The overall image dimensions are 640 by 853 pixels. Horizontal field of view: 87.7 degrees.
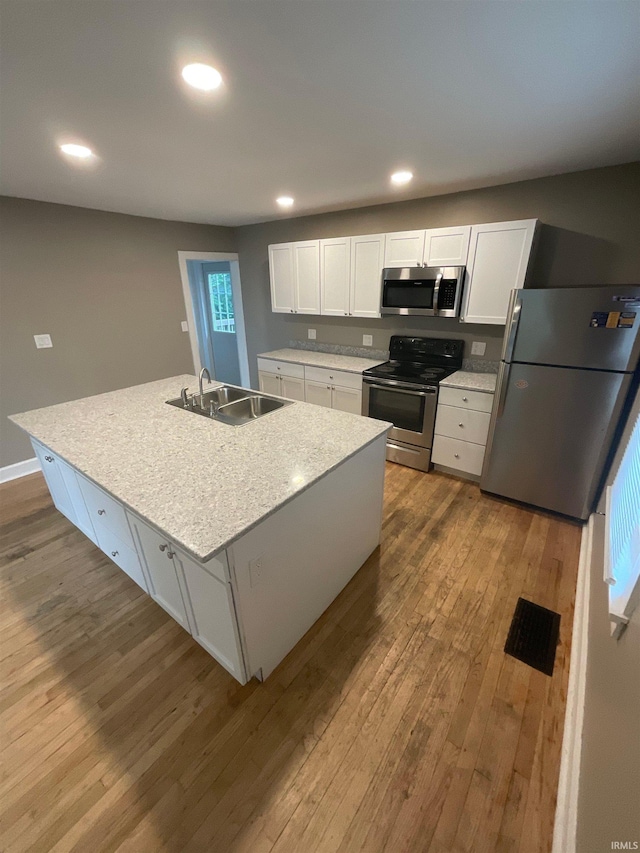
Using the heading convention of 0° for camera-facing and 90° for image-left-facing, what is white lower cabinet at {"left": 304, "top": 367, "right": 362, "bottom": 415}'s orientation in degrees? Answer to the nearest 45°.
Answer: approximately 45°

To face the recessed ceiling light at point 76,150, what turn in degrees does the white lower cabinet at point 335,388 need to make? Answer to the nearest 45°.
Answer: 0° — it already faces it

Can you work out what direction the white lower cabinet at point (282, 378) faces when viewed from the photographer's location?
facing the viewer and to the left of the viewer

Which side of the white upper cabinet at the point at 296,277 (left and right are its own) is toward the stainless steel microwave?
left

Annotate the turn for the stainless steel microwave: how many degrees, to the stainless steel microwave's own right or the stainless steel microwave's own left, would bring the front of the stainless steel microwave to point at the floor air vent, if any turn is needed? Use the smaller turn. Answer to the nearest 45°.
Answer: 0° — it already faces it

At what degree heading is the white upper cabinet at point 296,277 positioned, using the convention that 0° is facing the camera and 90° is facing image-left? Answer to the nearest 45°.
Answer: approximately 45°

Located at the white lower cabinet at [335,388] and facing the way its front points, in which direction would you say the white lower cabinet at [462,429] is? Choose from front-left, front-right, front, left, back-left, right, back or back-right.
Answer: left

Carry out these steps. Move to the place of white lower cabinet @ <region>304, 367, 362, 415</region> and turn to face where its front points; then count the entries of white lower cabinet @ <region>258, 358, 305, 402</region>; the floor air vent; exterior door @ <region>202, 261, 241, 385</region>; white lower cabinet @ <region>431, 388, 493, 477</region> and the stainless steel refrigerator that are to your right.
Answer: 2

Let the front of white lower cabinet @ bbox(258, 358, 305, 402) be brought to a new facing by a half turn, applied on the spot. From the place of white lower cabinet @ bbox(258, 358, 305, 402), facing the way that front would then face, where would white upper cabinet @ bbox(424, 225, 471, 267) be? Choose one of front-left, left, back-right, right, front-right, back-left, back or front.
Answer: right

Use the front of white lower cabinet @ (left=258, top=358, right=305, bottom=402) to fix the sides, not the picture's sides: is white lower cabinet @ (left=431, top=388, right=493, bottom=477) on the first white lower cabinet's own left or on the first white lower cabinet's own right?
on the first white lower cabinet's own left

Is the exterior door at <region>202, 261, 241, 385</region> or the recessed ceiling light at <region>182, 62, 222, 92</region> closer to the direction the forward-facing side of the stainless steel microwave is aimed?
the recessed ceiling light

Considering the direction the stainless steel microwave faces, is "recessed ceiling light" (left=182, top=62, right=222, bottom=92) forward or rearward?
forward
